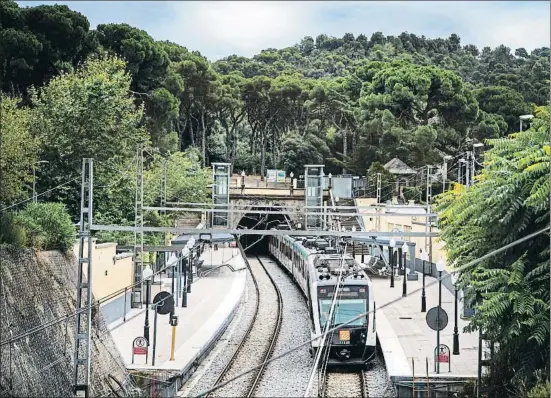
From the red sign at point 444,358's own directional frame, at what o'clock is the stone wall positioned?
The stone wall is roughly at 2 o'clock from the red sign.

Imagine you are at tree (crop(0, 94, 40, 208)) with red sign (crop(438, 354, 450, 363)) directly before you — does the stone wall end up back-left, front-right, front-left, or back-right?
front-right

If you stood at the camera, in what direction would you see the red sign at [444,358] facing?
facing the viewer

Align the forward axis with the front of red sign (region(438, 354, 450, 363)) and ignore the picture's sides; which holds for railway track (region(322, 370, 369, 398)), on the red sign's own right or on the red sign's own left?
on the red sign's own right

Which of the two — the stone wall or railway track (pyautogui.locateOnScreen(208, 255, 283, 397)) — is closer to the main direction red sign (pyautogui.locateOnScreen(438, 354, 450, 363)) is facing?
the stone wall

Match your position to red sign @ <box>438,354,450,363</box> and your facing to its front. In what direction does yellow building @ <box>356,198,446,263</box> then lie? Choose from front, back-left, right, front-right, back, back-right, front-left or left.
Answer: back

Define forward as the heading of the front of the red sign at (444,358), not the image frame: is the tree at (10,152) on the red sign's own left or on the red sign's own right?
on the red sign's own right

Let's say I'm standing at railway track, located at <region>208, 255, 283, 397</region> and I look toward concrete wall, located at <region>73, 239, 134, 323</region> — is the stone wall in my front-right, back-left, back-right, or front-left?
front-left

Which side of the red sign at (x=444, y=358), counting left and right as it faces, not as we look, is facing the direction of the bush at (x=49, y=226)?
right
